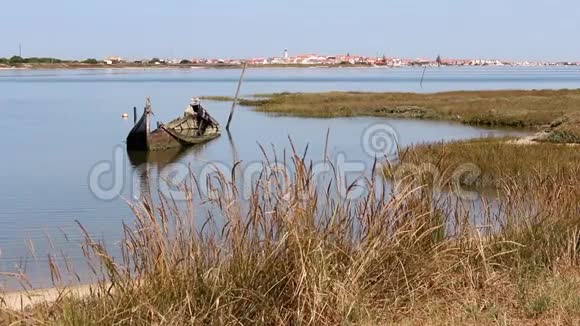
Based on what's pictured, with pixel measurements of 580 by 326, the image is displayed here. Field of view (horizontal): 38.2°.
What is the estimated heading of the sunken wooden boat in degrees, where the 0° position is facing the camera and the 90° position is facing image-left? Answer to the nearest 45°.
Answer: approximately 45°
